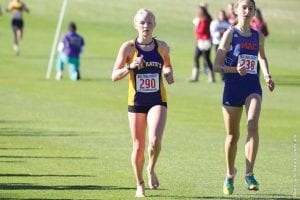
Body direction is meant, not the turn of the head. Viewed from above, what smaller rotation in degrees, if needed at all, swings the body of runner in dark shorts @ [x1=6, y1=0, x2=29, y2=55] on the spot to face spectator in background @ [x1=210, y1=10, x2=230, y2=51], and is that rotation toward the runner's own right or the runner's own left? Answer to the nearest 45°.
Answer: approximately 45° to the runner's own left

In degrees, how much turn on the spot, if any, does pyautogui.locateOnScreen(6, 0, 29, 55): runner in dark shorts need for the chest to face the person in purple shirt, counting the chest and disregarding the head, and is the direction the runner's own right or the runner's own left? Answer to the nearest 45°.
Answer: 0° — they already face them

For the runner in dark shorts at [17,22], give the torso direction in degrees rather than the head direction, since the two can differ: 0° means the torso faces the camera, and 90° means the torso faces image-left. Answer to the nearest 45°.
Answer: approximately 0°

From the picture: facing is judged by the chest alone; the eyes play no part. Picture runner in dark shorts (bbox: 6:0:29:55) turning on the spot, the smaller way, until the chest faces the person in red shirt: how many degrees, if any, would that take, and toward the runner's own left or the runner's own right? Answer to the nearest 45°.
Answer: approximately 45° to the runner's own left
